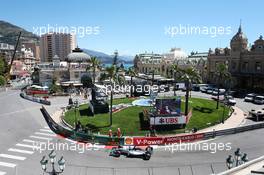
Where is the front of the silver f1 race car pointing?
to the viewer's left

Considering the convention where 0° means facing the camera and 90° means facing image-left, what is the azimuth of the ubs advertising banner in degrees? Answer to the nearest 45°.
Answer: approximately 0°

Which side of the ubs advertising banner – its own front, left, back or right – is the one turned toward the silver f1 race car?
front

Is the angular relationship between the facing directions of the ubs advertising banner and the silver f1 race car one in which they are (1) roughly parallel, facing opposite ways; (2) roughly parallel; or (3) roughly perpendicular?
roughly perpendicular

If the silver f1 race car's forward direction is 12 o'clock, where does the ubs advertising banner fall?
The ubs advertising banner is roughly at 4 o'clock from the silver f1 race car.

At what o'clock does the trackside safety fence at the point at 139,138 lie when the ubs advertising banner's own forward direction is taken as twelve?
The trackside safety fence is roughly at 1 o'clock from the ubs advertising banner.

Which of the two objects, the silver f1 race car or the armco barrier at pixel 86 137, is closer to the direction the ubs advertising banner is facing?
the silver f1 race car

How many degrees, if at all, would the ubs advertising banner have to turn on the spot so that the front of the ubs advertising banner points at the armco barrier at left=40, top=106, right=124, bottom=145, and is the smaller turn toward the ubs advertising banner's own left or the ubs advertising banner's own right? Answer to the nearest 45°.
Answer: approximately 45° to the ubs advertising banner's own right

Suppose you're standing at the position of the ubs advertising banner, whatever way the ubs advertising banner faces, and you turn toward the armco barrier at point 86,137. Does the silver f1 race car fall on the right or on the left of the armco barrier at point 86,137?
left

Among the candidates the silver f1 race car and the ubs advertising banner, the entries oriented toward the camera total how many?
1
